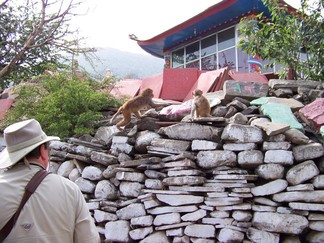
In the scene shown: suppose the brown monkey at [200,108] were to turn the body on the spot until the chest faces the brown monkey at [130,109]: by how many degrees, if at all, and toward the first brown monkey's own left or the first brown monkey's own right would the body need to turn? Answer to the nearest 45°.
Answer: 0° — it already faces it

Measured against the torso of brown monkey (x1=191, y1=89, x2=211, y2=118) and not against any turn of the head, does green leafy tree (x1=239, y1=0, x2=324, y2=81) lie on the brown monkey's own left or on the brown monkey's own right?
on the brown monkey's own right

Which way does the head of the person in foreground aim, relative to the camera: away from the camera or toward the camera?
away from the camera

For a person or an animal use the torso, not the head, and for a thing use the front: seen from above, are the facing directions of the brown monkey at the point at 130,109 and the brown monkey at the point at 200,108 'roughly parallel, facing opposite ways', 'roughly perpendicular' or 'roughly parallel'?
roughly parallel, facing opposite ways

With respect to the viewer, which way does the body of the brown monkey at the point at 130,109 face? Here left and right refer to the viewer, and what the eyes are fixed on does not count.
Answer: facing to the right of the viewer

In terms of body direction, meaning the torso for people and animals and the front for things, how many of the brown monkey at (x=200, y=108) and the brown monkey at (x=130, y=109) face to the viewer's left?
1

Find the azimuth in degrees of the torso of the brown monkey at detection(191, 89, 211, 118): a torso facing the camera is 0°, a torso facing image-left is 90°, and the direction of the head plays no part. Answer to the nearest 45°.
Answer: approximately 90°

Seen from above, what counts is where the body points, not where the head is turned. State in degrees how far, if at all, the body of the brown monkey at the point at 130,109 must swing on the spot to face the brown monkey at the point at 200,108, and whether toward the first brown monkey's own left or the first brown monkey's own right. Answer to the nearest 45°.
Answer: approximately 45° to the first brown monkey's own right
